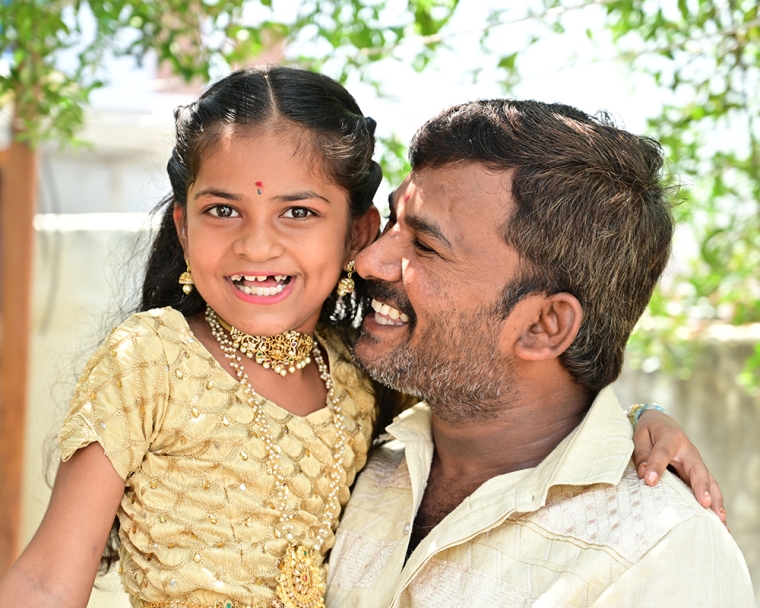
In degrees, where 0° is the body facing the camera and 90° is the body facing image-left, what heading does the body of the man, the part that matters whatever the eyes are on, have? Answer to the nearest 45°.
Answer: approximately 45°

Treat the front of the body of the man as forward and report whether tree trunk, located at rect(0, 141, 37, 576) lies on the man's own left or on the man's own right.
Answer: on the man's own right

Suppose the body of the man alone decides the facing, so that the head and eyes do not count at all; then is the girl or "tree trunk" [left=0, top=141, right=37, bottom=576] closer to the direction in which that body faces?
the girl

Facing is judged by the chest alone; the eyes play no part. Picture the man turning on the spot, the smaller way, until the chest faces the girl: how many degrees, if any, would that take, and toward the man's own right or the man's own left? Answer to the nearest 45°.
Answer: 0° — they already face them
